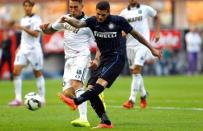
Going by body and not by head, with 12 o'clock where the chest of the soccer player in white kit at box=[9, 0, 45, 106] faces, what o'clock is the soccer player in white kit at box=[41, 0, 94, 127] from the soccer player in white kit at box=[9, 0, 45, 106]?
the soccer player in white kit at box=[41, 0, 94, 127] is roughly at 10 o'clock from the soccer player in white kit at box=[9, 0, 45, 106].

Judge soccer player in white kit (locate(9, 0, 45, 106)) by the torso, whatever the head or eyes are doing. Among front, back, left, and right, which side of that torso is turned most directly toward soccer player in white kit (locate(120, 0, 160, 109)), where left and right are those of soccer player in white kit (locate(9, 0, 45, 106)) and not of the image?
left

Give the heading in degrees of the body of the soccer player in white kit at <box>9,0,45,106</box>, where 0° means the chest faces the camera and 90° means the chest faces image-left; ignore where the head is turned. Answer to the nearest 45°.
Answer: approximately 45°

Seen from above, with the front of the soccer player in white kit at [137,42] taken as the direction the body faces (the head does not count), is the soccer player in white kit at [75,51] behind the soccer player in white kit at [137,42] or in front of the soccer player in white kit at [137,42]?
in front

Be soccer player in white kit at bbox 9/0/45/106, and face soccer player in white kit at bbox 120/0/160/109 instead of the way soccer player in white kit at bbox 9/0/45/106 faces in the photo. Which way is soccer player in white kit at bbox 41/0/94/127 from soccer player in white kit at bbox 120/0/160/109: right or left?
right

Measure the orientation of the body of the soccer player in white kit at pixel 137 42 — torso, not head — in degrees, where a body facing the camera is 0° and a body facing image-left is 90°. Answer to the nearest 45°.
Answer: approximately 45°

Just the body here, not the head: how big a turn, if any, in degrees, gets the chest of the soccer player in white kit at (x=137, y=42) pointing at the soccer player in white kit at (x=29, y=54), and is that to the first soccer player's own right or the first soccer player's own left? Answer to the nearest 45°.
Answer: approximately 45° to the first soccer player's own right

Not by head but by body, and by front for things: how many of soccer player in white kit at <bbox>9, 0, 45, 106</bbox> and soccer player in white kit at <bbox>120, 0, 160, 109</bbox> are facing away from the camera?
0
